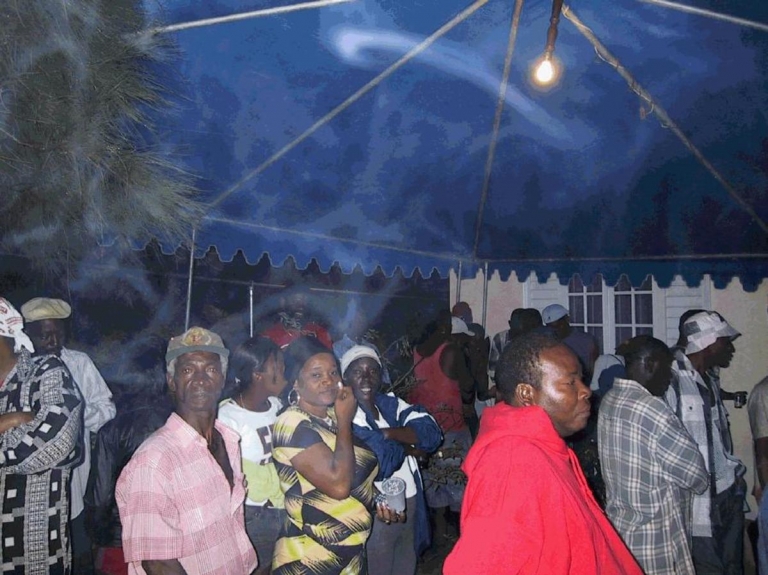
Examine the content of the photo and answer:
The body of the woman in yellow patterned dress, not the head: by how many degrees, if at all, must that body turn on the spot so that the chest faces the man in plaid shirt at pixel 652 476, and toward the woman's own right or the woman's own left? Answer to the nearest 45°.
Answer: approximately 45° to the woman's own left

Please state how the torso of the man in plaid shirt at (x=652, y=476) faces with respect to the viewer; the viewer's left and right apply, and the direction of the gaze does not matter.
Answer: facing away from the viewer and to the right of the viewer

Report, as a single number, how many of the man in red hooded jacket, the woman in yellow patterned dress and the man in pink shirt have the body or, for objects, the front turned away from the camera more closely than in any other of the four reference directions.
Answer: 0

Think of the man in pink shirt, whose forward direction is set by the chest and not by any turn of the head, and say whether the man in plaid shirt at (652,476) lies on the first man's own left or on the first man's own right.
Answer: on the first man's own left

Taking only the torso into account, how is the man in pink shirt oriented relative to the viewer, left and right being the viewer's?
facing the viewer and to the right of the viewer

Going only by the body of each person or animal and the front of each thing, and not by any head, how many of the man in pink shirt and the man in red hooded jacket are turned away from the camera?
0

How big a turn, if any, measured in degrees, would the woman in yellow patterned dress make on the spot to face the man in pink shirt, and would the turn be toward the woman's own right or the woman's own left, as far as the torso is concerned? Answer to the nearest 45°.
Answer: approximately 90° to the woman's own right

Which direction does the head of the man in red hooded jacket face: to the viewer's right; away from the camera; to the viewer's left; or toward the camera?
to the viewer's right

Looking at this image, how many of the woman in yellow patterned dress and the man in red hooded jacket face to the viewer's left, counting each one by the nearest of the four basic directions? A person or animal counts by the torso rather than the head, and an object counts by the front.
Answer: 0

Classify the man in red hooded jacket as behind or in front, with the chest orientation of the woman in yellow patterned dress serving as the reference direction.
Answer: in front

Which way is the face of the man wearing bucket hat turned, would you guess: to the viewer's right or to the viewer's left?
to the viewer's right
